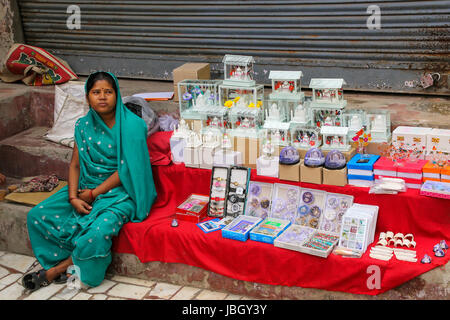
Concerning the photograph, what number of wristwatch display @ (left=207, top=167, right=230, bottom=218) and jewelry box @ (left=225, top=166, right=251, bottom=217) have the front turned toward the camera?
2

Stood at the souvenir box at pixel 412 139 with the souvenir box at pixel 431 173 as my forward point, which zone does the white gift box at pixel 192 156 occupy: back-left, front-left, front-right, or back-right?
back-right

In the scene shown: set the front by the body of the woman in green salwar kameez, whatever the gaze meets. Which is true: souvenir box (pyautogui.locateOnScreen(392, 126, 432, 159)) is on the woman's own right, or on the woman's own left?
on the woman's own left

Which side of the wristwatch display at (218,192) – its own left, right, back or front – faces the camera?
front

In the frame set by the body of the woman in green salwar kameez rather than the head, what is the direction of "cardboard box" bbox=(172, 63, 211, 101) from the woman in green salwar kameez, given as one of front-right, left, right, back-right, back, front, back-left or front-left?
back

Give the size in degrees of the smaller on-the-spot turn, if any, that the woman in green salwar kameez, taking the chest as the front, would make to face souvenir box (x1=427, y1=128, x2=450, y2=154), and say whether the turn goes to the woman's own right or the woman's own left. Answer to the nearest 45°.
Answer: approximately 135° to the woman's own left

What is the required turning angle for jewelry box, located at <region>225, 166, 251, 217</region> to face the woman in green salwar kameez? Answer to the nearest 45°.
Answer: approximately 90° to its right

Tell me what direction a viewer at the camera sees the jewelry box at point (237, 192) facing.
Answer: facing the viewer

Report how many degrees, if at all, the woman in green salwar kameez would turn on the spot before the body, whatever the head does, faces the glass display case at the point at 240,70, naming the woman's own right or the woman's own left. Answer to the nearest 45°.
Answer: approximately 135° to the woman's own left

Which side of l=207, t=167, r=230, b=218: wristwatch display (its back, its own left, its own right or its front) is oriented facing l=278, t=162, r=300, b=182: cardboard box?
left
